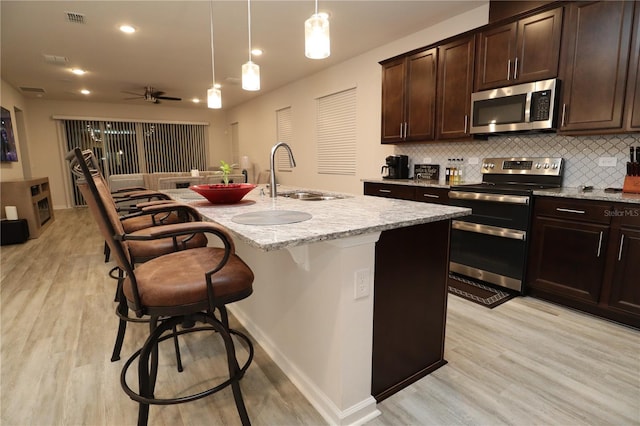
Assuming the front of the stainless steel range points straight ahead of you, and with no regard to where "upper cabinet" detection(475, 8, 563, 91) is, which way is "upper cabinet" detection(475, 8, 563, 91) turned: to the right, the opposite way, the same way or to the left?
the same way

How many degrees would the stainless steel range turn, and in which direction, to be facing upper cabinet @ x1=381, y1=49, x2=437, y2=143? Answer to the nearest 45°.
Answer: approximately 90° to its right

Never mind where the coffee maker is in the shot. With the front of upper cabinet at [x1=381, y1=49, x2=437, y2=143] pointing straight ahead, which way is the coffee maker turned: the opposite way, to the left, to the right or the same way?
the same way

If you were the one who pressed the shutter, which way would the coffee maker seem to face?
facing the viewer and to the left of the viewer

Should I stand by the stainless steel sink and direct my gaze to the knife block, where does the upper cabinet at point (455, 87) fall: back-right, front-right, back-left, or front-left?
front-left

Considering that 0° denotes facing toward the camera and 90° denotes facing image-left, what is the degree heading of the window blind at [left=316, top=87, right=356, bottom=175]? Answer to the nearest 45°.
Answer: approximately 45°

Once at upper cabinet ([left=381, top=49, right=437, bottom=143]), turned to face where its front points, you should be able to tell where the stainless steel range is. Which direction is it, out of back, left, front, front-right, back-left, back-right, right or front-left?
left

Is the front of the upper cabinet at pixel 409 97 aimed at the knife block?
no

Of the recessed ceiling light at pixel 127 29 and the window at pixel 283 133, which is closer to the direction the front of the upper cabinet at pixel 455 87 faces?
the recessed ceiling light

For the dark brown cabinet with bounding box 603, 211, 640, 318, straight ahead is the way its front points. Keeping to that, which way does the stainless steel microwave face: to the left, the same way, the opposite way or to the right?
the same way

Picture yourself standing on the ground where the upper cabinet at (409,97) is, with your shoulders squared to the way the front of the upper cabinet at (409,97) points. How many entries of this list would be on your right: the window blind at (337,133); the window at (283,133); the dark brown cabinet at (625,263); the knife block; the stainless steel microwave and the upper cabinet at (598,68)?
2

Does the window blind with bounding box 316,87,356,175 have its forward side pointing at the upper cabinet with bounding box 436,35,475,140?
no

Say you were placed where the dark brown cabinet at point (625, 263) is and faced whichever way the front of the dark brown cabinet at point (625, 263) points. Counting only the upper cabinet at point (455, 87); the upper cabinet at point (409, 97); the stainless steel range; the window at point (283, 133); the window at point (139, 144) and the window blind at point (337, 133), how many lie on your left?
0

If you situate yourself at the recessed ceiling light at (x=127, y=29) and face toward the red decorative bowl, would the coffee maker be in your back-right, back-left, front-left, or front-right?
front-left

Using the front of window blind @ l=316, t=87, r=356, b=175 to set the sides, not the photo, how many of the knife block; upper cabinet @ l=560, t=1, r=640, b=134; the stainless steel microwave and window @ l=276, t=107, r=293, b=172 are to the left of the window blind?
3

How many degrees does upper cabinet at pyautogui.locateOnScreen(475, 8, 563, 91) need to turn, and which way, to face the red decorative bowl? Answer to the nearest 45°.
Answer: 0° — it already faces it

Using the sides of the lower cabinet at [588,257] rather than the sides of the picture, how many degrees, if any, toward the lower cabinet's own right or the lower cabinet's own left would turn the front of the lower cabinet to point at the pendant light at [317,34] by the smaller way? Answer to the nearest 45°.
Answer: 0° — it already faces it
